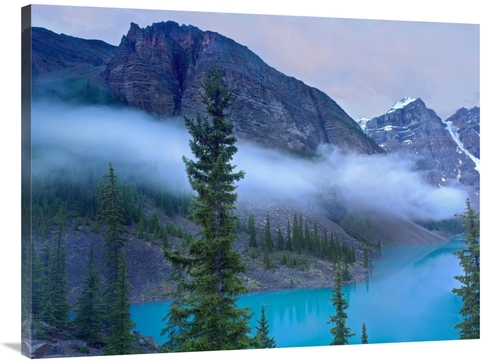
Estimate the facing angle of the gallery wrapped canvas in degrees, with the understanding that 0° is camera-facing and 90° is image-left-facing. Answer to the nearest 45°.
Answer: approximately 315°
